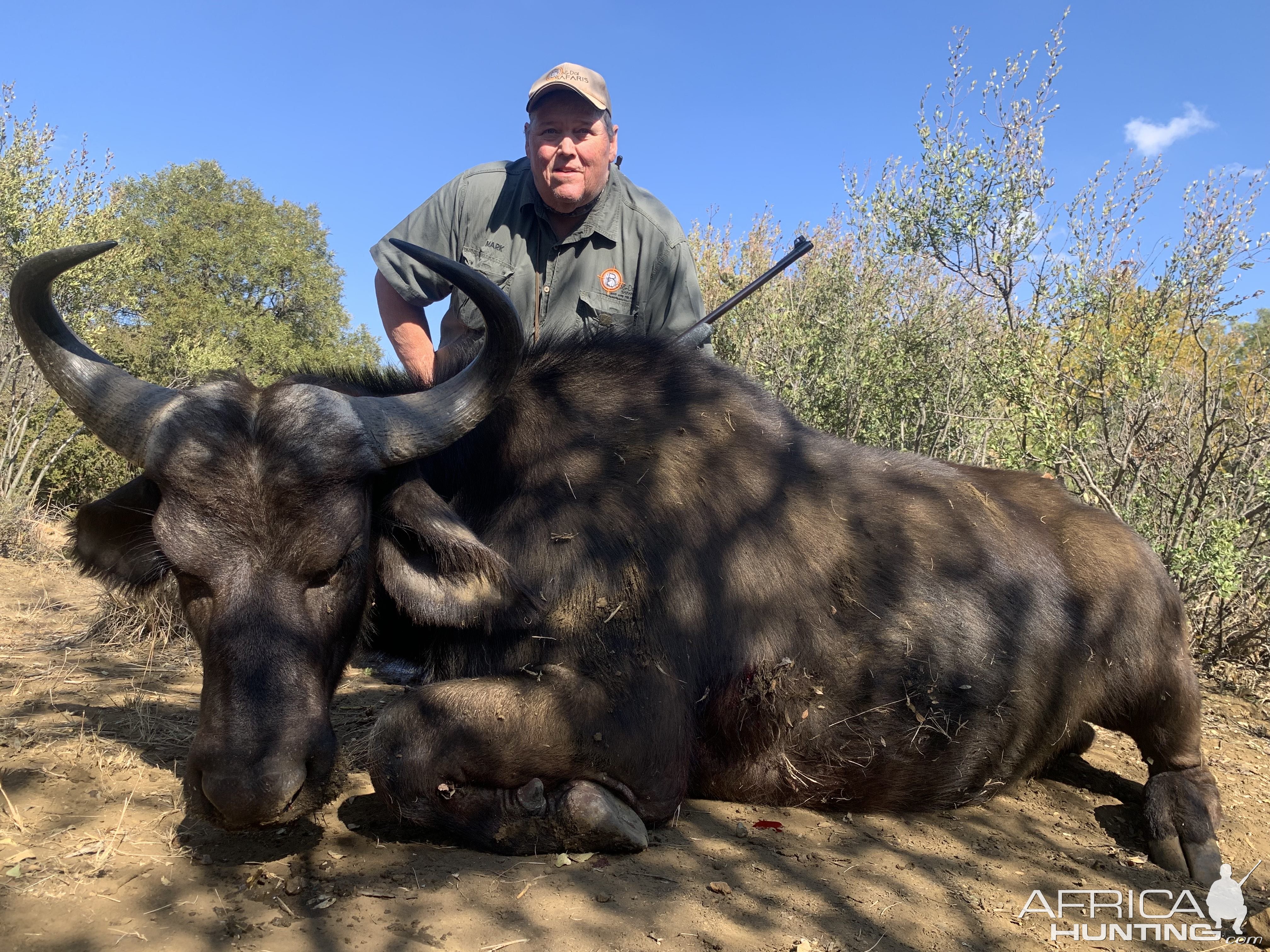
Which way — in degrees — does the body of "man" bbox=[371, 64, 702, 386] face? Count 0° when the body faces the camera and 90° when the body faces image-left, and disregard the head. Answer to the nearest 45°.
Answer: approximately 0°

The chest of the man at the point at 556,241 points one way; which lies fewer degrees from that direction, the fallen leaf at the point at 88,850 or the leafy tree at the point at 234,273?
the fallen leaf

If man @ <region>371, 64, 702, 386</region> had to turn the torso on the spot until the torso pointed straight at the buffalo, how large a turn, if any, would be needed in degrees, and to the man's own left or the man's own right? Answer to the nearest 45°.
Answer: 0° — they already face it

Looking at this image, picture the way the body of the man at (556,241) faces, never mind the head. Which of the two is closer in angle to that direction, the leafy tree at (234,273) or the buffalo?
the buffalo
